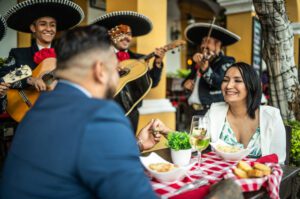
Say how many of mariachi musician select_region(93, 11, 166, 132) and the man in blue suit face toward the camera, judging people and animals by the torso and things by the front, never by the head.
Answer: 1

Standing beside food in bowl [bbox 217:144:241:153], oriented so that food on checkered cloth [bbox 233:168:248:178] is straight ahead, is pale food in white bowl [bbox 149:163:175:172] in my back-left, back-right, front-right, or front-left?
front-right

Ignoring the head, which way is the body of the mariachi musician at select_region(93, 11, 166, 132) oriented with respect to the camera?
toward the camera

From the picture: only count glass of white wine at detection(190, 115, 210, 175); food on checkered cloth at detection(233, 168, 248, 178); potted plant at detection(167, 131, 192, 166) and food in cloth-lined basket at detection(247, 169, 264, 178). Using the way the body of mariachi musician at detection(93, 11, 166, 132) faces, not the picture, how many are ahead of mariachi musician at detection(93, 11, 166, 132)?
4

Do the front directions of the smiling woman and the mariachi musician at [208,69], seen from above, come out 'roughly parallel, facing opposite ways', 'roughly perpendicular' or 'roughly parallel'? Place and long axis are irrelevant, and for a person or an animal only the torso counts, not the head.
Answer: roughly parallel

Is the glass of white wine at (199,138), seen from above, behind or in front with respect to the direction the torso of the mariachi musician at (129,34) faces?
in front

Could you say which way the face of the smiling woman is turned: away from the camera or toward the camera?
toward the camera

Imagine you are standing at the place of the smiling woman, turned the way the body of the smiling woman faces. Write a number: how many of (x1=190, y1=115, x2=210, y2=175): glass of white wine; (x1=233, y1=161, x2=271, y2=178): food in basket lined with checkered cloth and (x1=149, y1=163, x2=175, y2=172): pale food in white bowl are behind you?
0

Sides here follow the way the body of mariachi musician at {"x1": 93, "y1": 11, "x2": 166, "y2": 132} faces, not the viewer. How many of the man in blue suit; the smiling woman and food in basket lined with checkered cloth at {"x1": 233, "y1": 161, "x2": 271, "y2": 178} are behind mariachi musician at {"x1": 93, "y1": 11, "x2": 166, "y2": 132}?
0

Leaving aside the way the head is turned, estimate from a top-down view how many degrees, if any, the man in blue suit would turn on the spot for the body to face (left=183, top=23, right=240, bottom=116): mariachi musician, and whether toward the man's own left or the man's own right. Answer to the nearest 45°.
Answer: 0° — they already face them

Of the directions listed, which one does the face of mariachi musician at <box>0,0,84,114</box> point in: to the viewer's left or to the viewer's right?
to the viewer's right

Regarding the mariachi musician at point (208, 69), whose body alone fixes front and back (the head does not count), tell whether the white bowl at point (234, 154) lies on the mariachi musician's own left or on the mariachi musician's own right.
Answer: on the mariachi musician's own left

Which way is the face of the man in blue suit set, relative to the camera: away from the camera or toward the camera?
away from the camera

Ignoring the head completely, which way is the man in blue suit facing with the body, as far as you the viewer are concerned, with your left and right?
facing away from the viewer and to the right of the viewer

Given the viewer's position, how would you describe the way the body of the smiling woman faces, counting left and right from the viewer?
facing the viewer and to the left of the viewer

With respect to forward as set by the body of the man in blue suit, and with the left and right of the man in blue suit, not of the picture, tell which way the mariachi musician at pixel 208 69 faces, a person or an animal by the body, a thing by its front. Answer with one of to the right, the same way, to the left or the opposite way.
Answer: the opposite way

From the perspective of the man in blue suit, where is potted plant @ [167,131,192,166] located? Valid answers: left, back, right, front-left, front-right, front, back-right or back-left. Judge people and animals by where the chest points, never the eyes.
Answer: front

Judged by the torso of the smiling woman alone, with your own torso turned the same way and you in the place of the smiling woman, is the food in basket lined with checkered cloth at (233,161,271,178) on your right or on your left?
on your left
